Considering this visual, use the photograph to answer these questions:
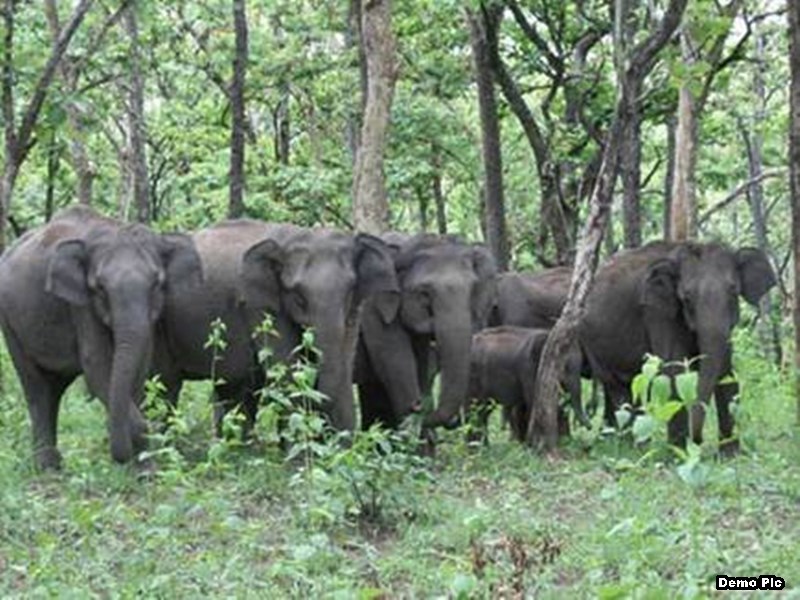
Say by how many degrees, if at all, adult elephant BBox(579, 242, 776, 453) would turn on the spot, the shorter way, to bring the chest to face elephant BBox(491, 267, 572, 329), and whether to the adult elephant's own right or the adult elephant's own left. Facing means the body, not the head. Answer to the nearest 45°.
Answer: approximately 180°

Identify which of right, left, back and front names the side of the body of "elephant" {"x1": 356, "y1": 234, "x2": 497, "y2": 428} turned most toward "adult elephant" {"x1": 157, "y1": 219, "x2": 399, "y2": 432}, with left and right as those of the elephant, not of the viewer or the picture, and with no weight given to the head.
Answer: right

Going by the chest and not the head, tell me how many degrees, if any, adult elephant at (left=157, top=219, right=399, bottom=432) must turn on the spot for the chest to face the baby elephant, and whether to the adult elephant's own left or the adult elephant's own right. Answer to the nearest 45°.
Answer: approximately 90° to the adult elephant's own left

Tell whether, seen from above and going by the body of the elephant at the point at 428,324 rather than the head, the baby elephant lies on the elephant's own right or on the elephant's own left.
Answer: on the elephant's own left

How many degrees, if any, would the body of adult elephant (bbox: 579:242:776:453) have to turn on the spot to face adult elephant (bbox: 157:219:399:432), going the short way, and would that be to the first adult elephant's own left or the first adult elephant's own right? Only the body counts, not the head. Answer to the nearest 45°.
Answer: approximately 90° to the first adult elephant's own right

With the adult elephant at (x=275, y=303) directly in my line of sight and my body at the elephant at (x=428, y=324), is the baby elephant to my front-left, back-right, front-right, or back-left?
back-right
